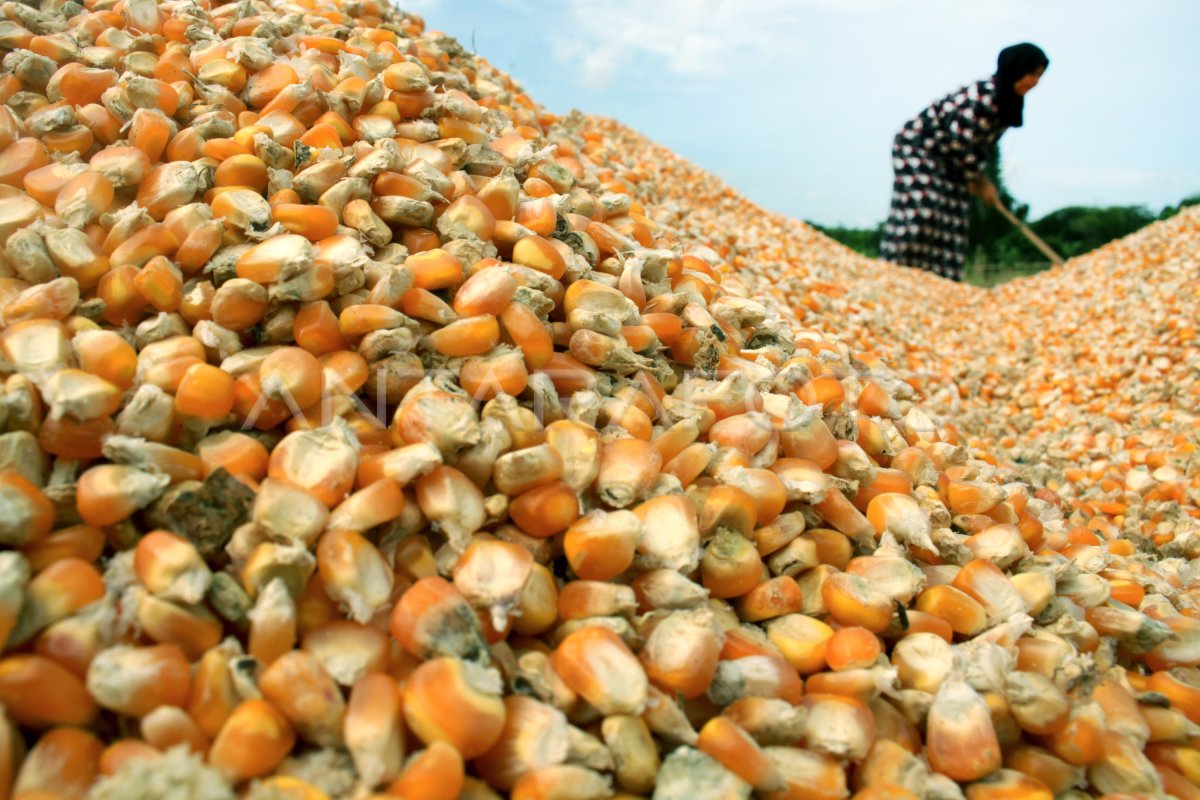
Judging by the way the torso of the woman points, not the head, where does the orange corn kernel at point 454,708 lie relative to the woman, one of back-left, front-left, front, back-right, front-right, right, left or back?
right

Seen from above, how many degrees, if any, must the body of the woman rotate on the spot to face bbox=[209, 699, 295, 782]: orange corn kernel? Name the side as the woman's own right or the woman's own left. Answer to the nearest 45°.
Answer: approximately 90° to the woman's own right

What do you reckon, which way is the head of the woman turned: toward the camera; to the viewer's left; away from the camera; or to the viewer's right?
to the viewer's right

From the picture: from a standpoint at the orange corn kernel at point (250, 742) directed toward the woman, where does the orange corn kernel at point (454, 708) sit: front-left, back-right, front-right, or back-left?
front-right

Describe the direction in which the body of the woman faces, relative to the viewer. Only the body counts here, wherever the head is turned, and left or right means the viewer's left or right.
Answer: facing to the right of the viewer
